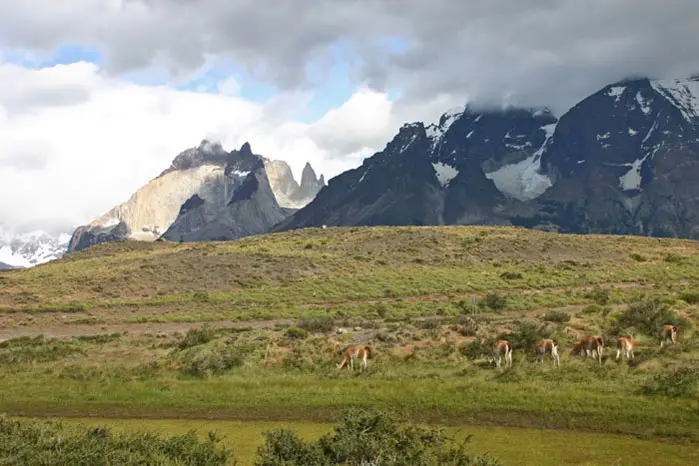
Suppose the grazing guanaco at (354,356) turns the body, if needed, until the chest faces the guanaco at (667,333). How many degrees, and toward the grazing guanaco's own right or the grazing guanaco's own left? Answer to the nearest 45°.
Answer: approximately 180°

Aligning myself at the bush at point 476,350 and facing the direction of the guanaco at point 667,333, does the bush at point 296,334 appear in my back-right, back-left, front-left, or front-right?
back-left

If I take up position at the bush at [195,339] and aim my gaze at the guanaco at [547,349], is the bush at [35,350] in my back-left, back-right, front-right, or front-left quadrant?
back-right

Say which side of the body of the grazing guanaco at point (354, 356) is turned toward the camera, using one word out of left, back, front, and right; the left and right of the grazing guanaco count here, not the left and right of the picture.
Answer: left

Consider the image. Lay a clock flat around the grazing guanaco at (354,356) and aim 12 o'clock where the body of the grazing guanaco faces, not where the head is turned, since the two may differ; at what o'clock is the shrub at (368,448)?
The shrub is roughly at 9 o'clock from the grazing guanaco.

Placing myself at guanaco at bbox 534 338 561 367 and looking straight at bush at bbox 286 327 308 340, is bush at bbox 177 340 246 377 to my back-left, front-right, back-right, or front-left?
front-left

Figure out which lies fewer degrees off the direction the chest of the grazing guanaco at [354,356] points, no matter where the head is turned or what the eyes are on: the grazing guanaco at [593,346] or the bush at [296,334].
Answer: the bush

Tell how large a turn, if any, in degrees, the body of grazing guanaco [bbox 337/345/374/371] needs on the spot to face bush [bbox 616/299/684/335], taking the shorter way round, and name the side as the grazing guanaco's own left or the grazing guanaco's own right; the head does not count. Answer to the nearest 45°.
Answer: approximately 135° to the grazing guanaco's own right

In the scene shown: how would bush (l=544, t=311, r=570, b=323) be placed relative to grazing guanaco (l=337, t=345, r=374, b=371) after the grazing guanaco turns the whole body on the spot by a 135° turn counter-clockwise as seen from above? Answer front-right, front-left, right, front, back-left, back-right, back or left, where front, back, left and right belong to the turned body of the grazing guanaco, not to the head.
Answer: left

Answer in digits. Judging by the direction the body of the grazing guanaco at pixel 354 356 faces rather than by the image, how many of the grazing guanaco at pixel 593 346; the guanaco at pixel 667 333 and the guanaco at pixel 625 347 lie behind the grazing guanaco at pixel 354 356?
3

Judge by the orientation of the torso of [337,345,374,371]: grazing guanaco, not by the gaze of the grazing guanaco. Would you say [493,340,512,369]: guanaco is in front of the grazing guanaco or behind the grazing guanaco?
behind

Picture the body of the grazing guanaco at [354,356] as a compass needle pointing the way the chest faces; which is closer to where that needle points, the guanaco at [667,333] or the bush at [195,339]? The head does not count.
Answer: the bush

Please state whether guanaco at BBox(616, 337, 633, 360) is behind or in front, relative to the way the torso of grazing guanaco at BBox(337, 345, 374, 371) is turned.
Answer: behind

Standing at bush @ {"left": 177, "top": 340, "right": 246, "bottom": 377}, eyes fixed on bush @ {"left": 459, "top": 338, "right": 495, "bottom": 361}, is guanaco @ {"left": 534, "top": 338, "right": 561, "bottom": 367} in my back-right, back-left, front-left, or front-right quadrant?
front-right

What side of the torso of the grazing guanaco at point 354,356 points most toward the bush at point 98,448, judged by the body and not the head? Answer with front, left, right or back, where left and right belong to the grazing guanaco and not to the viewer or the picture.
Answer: left
